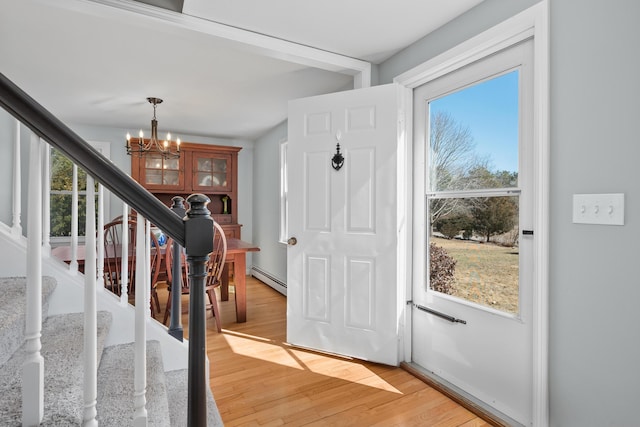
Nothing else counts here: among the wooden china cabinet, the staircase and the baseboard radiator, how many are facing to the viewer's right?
1

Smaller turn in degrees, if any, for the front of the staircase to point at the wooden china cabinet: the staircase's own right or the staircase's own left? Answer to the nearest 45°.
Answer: approximately 90° to the staircase's own left

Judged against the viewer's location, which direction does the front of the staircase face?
facing to the right of the viewer

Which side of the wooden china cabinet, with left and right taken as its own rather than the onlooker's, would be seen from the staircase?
front

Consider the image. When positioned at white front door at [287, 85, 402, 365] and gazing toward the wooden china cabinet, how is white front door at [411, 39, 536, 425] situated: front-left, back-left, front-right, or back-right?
back-right

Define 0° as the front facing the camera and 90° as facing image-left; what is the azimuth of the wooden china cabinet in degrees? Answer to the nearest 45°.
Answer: approximately 0°

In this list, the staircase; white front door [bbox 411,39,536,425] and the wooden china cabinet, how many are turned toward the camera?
1
